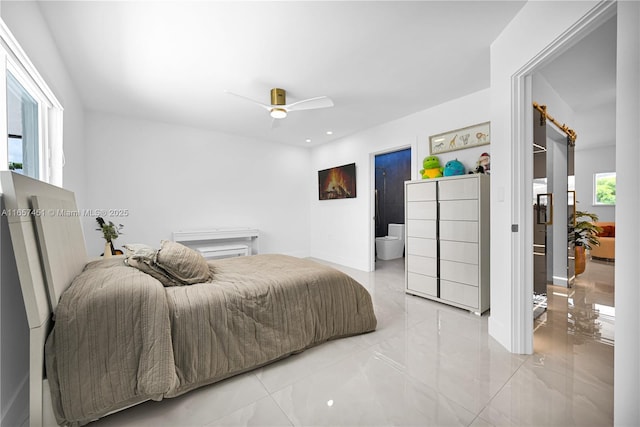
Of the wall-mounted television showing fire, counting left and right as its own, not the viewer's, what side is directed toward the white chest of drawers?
left

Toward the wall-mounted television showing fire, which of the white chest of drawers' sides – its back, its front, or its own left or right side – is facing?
right

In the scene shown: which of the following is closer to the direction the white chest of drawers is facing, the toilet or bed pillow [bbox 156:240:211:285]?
the bed pillow

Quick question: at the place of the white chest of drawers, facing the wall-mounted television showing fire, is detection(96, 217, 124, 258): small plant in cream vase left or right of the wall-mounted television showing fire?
left

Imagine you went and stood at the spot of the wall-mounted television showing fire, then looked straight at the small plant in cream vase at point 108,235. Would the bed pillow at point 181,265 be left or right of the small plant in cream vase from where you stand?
left

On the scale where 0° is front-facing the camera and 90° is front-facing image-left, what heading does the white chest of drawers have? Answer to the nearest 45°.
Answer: approximately 45°

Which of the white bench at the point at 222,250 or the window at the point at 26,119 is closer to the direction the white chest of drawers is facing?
the window
